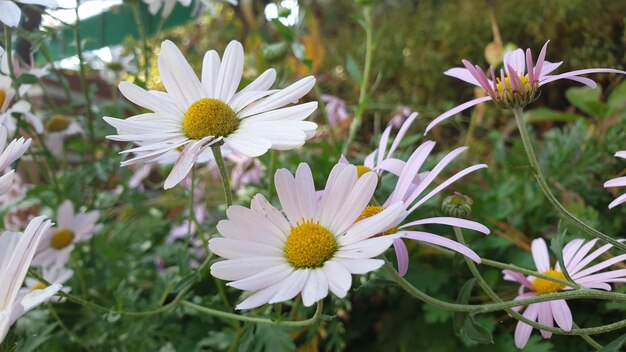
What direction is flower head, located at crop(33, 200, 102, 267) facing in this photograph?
toward the camera

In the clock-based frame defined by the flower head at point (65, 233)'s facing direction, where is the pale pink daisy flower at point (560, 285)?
The pale pink daisy flower is roughly at 11 o'clock from the flower head.

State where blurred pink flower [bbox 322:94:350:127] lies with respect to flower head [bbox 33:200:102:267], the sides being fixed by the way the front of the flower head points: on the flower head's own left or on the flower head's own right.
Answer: on the flower head's own left

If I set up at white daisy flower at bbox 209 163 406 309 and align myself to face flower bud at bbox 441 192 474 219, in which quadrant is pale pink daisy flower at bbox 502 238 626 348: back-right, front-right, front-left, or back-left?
front-right

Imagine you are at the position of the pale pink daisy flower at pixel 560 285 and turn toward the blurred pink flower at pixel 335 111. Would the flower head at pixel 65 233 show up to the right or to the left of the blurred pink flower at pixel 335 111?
left
